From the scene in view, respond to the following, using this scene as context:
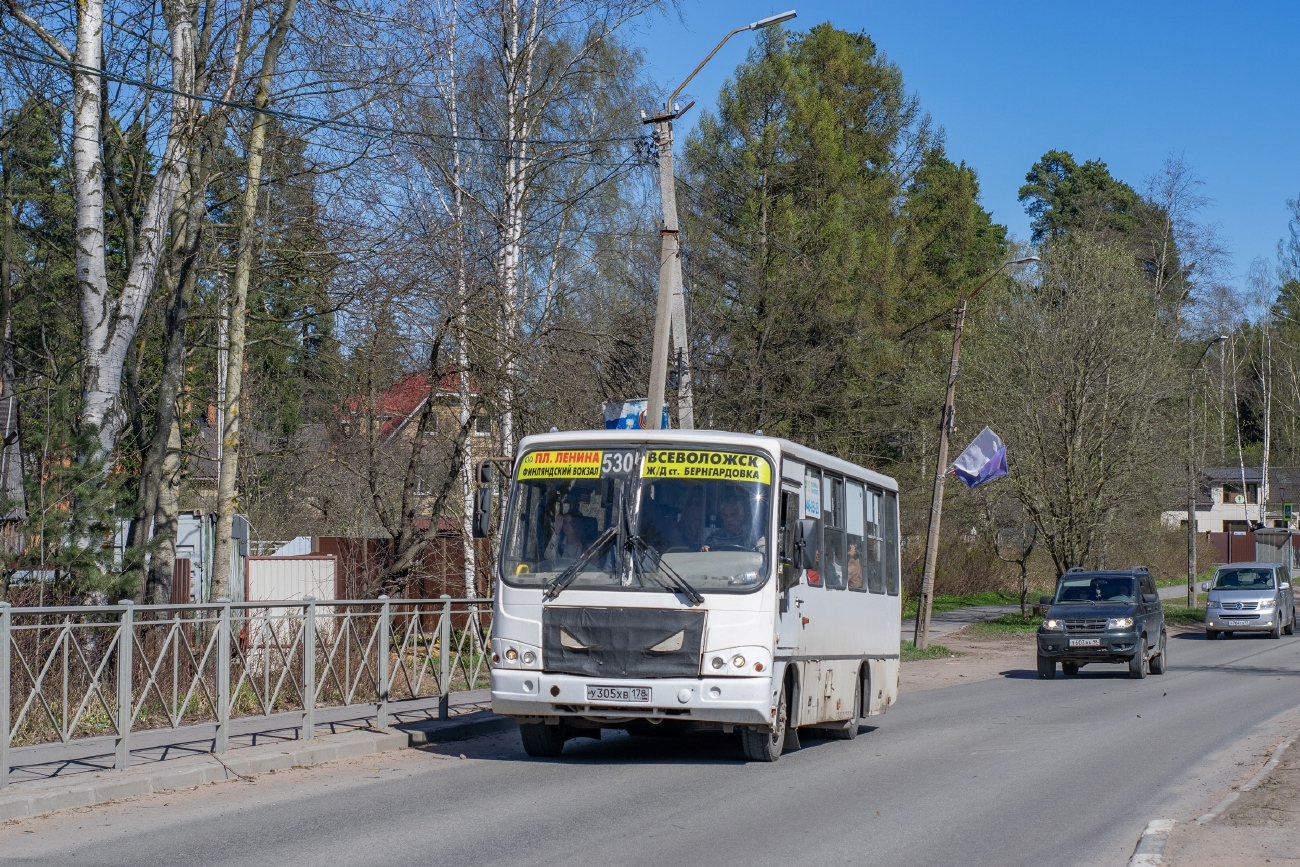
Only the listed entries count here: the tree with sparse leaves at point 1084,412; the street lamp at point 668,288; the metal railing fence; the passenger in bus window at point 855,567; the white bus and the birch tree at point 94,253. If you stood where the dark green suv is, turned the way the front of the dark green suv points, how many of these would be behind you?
1

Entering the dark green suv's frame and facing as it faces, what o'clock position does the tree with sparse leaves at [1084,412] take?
The tree with sparse leaves is roughly at 6 o'clock from the dark green suv.

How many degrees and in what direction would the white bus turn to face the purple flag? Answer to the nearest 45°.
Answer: approximately 180°

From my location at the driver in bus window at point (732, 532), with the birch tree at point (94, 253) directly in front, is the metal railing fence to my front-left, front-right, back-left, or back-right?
front-left

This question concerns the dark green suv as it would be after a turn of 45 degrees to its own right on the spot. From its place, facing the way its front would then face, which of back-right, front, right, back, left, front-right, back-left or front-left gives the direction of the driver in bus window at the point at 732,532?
front-left

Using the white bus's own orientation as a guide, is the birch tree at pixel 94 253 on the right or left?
on its right

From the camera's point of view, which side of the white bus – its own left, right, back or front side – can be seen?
front

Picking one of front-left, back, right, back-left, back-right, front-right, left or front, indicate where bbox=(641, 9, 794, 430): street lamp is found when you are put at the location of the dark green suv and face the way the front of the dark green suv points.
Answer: front-right

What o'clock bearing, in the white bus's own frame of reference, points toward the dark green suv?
The dark green suv is roughly at 7 o'clock from the white bus.

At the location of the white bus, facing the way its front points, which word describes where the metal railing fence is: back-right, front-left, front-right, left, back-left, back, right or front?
right

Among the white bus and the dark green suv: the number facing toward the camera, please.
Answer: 2

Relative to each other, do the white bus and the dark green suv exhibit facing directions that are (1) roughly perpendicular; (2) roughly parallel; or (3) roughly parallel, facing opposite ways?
roughly parallel

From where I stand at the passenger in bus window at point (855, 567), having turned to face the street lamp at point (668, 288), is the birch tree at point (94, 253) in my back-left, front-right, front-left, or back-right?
front-left

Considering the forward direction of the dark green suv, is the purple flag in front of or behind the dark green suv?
behind
